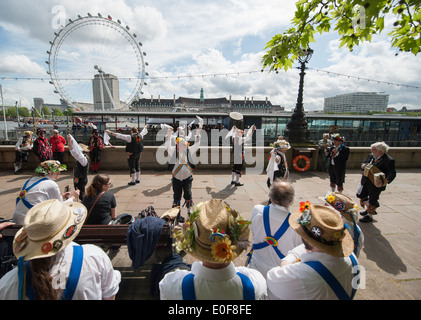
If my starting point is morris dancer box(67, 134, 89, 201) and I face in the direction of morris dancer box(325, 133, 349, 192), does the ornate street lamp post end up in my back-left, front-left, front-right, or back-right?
front-left

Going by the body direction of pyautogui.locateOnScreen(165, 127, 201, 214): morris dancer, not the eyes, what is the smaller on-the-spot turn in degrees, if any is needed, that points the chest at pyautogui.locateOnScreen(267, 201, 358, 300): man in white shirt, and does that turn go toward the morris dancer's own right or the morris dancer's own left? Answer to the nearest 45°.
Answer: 0° — they already face them

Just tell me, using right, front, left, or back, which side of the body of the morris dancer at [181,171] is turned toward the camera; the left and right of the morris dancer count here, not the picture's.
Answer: front

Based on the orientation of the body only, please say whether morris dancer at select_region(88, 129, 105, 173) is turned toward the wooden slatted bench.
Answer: yes

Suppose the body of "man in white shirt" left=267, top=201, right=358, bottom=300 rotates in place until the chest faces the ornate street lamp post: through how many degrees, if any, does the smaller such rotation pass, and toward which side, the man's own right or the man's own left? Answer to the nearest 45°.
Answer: approximately 45° to the man's own right

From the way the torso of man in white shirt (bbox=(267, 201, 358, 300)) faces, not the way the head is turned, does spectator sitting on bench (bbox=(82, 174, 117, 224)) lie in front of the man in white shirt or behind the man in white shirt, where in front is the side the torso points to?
in front

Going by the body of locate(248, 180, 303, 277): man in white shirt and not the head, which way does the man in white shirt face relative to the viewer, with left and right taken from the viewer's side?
facing away from the viewer

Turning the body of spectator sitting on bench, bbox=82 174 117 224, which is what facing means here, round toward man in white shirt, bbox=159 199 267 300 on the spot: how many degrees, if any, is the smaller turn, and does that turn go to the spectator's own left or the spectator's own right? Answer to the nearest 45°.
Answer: approximately 135° to the spectator's own right

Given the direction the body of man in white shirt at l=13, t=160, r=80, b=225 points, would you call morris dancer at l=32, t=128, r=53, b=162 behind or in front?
in front

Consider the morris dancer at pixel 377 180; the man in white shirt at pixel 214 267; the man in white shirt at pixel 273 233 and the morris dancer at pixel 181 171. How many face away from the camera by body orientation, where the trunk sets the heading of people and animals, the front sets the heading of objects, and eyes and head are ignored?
2

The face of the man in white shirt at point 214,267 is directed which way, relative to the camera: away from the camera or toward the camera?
away from the camera

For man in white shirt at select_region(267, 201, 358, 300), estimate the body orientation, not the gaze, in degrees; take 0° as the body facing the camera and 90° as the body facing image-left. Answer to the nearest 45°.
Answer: approximately 135°

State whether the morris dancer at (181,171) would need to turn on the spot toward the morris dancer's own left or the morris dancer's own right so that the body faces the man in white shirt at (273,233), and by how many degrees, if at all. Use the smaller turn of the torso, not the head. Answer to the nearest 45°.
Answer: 0° — they already face them

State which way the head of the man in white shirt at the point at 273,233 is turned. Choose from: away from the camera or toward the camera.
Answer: away from the camera
